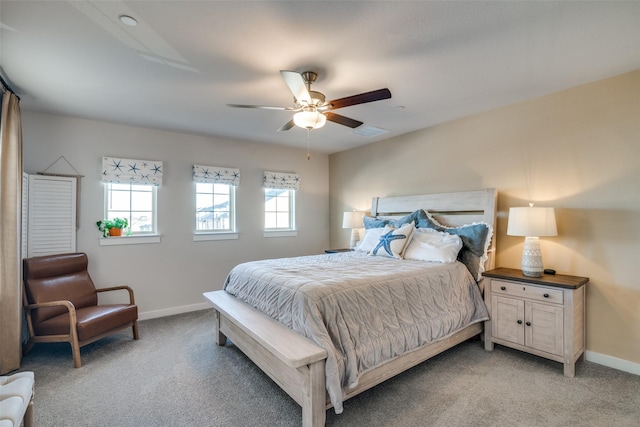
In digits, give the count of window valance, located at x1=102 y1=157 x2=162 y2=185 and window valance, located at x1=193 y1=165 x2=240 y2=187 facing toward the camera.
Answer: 2

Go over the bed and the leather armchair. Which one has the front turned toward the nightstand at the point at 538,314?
the leather armchair

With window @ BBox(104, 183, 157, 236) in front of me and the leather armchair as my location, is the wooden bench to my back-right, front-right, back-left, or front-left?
back-right

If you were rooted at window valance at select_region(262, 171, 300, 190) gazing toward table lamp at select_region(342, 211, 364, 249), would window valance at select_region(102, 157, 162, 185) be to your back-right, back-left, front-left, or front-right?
back-right

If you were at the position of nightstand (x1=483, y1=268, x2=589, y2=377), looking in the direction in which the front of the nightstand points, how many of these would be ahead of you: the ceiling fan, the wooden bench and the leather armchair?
3

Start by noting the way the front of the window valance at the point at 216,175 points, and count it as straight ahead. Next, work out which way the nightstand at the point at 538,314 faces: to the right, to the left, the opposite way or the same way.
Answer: to the right

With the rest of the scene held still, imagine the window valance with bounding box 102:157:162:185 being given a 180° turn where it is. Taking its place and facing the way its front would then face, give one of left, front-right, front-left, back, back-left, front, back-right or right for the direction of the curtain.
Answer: back-left

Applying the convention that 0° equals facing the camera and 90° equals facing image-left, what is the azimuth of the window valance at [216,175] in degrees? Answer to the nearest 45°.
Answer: approximately 0°

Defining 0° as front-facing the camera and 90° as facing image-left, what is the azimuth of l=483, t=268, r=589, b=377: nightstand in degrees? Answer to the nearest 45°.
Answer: approximately 45°

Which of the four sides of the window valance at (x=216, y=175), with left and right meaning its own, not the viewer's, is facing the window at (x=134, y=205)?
right

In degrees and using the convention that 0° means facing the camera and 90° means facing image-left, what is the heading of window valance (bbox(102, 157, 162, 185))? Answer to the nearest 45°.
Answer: approximately 0°

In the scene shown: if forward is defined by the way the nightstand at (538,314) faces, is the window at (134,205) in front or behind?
in front

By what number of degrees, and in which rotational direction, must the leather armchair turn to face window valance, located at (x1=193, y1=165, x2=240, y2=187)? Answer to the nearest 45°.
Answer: approximately 45° to its left

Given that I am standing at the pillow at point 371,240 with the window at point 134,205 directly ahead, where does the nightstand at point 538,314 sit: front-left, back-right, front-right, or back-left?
back-left

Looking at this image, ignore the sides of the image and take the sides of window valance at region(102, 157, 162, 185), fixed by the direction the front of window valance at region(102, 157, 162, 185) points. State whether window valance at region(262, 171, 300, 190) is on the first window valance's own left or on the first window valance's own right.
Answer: on the first window valance's own left
